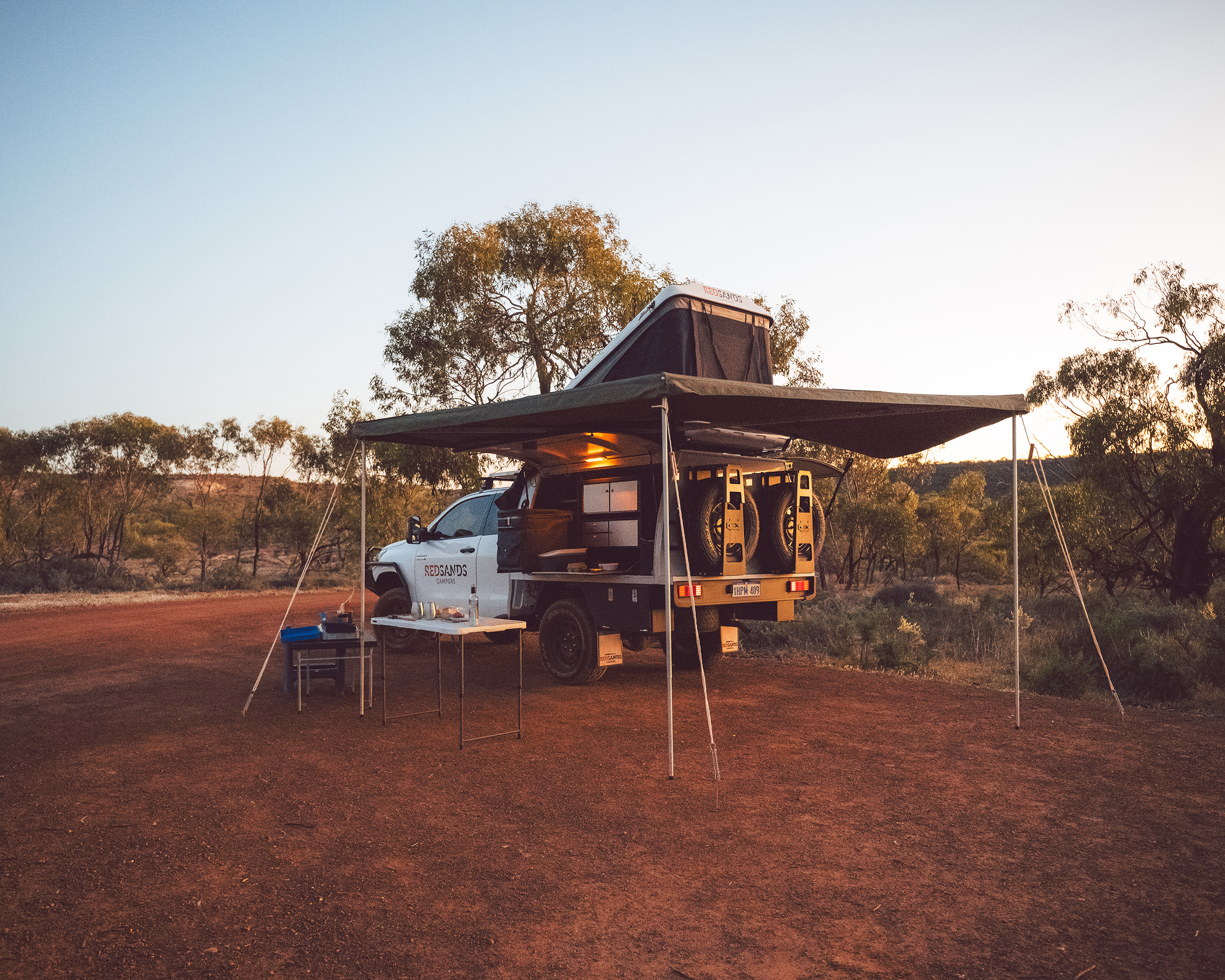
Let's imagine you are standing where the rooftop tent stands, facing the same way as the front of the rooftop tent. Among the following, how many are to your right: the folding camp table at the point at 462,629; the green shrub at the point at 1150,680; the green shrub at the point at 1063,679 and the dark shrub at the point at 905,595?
1

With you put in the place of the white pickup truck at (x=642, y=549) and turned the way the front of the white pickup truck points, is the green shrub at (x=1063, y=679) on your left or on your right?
on your right

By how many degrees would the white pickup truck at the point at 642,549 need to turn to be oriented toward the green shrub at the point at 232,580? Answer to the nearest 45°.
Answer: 0° — it already faces it

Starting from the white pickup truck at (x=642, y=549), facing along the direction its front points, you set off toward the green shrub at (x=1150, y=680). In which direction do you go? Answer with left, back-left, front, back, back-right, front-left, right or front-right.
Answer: back-right

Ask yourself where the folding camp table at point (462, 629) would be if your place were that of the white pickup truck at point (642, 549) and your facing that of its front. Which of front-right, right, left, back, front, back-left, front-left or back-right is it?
left

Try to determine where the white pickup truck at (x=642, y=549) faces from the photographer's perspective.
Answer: facing away from the viewer and to the left of the viewer
